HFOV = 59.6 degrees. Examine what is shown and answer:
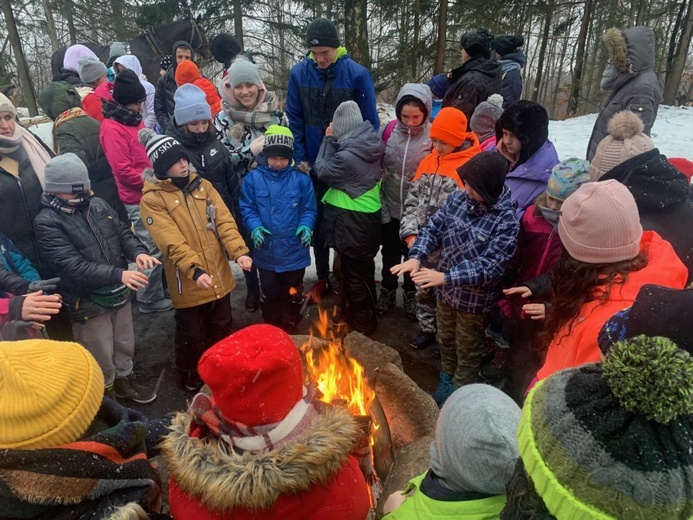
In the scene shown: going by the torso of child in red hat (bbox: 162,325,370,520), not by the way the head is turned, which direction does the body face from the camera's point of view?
away from the camera

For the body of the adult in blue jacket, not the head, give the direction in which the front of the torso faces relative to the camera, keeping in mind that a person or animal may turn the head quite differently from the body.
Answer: toward the camera

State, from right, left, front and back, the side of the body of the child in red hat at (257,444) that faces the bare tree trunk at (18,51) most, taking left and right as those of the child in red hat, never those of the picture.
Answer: front

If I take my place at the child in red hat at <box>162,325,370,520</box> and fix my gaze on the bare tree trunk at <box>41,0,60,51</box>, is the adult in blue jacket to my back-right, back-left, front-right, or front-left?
front-right

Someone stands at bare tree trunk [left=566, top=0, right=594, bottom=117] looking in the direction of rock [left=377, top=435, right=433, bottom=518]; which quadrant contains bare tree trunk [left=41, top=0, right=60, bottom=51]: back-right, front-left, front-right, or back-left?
front-right

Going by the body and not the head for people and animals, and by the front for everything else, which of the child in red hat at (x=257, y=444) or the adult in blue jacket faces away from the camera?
the child in red hat

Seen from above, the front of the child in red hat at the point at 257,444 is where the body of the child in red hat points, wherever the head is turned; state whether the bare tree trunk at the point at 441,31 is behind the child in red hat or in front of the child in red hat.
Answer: in front

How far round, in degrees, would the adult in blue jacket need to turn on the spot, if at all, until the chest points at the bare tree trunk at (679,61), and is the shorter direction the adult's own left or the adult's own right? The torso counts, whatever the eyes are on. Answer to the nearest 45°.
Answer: approximately 135° to the adult's own left

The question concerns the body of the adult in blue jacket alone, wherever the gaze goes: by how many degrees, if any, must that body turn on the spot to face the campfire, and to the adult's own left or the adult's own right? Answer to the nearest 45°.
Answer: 0° — they already face it

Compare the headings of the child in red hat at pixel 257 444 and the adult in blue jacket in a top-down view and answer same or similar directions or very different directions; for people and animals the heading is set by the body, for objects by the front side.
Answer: very different directions

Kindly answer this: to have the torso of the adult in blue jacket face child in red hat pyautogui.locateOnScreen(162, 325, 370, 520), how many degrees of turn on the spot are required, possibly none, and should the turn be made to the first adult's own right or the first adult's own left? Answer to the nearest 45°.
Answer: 0° — they already face them

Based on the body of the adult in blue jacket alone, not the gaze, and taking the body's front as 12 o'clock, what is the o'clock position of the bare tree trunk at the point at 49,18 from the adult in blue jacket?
The bare tree trunk is roughly at 5 o'clock from the adult in blue jacket.

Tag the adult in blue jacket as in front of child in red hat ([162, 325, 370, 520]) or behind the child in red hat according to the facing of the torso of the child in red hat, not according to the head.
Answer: in front

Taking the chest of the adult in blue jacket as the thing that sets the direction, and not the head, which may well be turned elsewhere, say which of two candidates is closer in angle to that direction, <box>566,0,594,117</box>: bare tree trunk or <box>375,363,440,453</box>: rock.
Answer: the rock

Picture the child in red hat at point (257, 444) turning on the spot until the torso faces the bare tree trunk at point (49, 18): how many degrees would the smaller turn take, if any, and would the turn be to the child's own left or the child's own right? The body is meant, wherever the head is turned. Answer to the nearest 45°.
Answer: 0° — they already face it

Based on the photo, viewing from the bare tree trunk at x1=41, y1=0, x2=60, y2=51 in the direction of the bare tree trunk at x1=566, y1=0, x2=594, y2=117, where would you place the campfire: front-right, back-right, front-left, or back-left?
front-right

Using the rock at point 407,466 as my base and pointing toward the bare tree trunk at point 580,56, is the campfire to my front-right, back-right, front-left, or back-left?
front-left

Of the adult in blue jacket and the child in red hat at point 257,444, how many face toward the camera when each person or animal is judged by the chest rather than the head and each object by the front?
1
